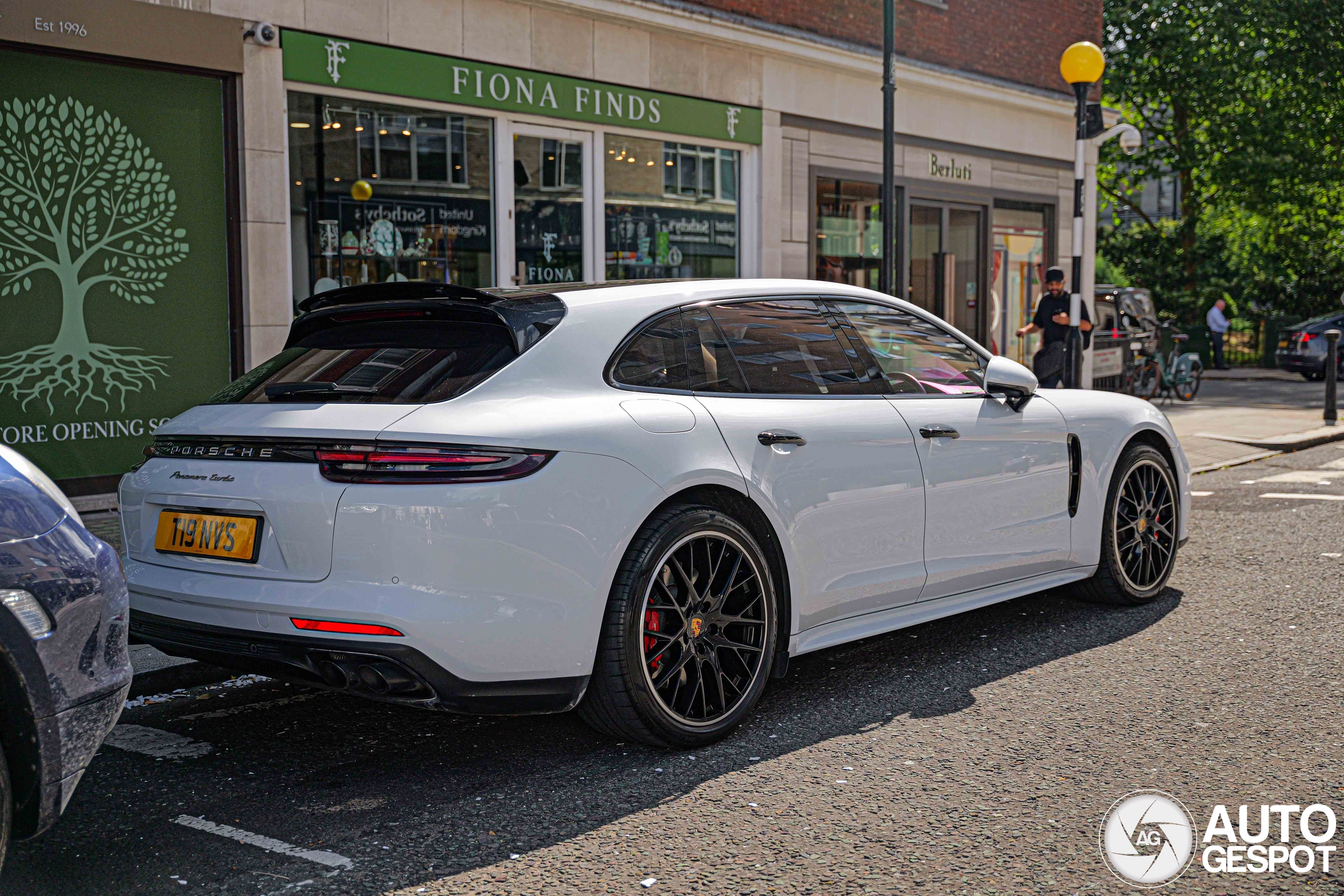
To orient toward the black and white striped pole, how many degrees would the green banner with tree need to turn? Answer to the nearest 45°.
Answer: approximately 45° to its left

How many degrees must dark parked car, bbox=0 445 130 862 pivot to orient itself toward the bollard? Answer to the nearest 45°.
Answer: approximately 45° to its left

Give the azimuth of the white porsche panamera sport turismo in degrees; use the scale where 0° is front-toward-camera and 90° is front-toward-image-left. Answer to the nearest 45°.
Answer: approximately 225°

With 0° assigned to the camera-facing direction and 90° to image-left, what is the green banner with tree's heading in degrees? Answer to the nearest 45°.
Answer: approximately 315°

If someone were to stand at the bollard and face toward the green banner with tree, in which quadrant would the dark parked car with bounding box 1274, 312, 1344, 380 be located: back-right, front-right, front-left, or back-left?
back-right

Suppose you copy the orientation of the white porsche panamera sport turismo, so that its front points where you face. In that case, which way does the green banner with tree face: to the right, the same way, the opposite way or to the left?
to the right

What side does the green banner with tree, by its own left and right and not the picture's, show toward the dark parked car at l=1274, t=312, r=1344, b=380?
left

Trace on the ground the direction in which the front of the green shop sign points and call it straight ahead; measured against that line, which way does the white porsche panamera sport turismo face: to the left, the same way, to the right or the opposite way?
to the left

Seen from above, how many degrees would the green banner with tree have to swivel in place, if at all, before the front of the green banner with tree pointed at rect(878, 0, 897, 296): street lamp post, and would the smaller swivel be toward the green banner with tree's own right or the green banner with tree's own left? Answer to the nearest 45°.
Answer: approximately 45° to the green banner with tree's own left

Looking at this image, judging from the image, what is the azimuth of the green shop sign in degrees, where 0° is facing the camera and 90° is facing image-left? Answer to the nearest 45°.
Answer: approximately 315°

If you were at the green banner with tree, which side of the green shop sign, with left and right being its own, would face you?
right
